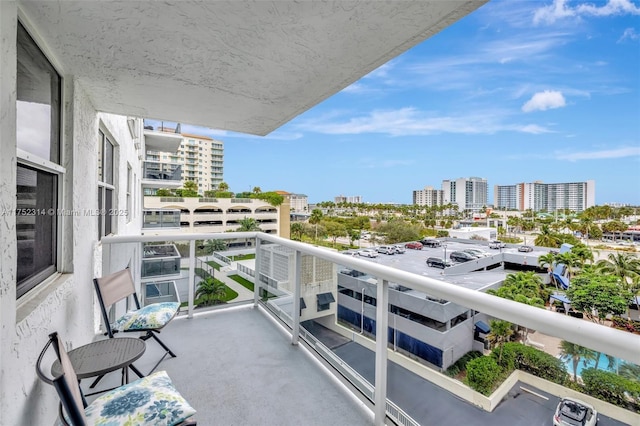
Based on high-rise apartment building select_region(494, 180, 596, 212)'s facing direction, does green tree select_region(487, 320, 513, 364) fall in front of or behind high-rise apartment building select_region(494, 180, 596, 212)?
in front

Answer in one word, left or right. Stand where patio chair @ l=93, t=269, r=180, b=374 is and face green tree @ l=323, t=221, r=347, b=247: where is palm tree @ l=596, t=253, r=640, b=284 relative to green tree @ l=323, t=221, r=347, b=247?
right

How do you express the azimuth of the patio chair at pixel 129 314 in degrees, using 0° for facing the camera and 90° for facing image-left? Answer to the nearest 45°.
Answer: approximately 315°

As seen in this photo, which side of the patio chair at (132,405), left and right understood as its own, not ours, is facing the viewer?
right

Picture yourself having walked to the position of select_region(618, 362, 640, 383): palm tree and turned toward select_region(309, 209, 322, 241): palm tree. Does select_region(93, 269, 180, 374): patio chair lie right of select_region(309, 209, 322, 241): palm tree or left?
left
